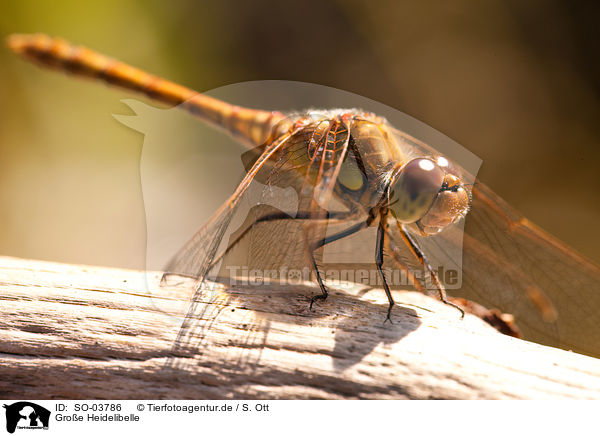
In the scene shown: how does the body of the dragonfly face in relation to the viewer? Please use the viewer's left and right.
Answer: facing the viewer and to the right of the viewer
